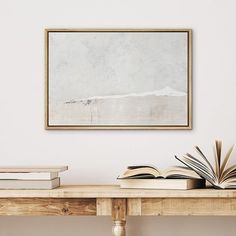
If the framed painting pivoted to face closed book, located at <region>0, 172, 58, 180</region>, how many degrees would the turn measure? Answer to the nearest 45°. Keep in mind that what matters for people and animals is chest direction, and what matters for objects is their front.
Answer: approximately 45° to its right

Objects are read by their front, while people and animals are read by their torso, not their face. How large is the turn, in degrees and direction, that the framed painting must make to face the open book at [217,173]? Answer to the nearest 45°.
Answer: approximately 45° to its left

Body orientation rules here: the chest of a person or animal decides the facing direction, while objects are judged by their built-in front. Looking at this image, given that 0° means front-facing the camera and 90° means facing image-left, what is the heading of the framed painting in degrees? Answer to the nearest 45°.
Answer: approximately 0°
